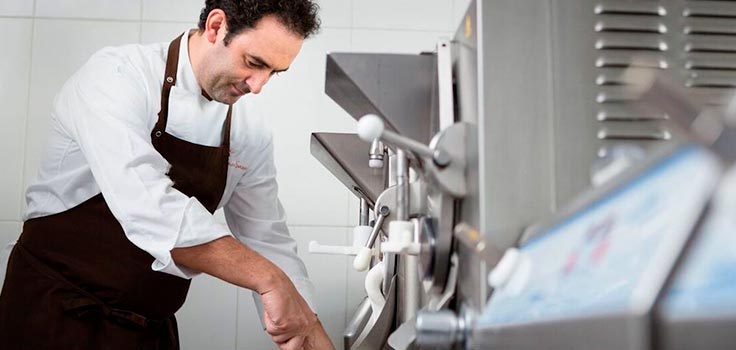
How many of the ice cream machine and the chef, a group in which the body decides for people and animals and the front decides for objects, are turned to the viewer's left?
1

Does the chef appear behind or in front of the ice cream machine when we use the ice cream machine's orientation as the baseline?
in front

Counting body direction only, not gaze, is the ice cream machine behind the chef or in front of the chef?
in front

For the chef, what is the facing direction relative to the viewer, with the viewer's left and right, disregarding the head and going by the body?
facing the viewer and to the right of the viewer

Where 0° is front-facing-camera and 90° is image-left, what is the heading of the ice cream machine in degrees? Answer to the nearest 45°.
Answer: approximately 90°

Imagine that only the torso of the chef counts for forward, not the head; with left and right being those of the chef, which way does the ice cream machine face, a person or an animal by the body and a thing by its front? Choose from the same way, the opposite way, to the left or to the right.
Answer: the opposite way
